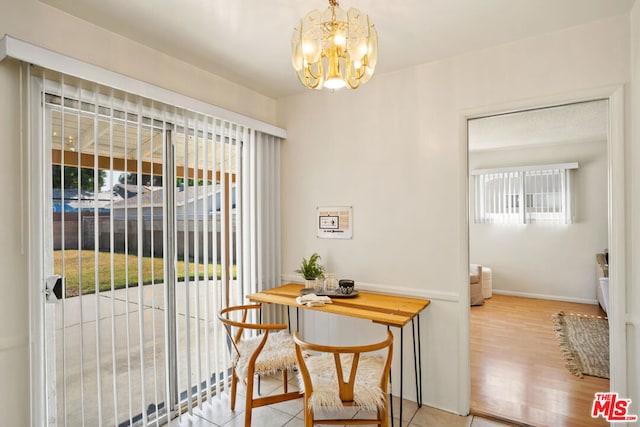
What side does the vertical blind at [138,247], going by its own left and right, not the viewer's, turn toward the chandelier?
front

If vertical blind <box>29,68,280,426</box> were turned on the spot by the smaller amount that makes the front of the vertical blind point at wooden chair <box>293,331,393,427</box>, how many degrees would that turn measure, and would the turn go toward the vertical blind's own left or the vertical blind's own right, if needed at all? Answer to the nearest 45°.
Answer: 0° — it already faces it

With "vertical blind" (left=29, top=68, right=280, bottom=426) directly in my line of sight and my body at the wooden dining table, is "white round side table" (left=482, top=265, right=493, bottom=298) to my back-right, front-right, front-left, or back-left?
back-right

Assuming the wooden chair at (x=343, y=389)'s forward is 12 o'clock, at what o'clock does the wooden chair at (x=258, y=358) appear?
the wooden chair at (x=258, y=358) is roughly at 10 o'clock from the wooden chair at (x=343, y=389).

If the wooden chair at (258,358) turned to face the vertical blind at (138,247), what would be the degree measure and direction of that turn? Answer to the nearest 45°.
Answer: approximately 135° to its left

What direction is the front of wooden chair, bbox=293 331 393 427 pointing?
away from the camera

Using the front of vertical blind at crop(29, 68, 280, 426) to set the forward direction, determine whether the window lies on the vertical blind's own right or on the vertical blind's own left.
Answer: on the vertical blind's own left

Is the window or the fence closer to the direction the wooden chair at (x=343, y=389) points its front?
the window

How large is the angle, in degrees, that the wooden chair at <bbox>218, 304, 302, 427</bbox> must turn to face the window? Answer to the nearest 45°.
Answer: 0° — it already faces it

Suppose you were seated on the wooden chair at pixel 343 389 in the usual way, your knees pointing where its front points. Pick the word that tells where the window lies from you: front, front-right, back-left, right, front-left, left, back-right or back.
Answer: front-right

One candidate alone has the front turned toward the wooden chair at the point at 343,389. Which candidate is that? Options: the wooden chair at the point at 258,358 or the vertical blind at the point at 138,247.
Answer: the vertical blind

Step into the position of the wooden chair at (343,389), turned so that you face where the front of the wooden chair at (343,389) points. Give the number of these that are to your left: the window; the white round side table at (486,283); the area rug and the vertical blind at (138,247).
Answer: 1

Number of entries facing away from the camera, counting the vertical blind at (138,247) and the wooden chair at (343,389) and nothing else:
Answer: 1

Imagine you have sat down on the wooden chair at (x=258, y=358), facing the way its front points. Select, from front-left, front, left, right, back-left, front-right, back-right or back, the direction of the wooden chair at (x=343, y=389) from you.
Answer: right

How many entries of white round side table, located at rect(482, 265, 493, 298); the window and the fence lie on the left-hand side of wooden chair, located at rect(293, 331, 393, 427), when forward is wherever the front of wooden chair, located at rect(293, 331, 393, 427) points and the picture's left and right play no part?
1

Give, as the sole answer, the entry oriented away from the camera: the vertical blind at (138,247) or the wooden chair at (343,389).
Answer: the wooden chair

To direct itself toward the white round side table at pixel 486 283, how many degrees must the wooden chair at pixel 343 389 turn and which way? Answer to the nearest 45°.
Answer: approximately 45° to its right

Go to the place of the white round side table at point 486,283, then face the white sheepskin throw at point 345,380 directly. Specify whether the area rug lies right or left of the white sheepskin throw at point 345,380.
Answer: left
